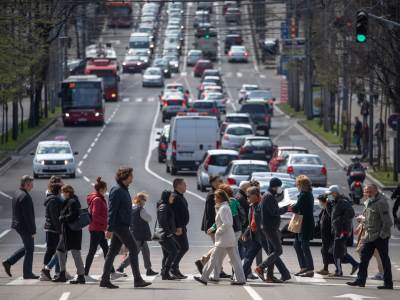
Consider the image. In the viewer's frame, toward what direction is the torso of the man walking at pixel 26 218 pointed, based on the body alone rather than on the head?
to the viewer's right

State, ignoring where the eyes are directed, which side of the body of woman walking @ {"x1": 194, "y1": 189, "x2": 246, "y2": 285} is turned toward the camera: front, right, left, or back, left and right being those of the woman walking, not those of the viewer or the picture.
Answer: left

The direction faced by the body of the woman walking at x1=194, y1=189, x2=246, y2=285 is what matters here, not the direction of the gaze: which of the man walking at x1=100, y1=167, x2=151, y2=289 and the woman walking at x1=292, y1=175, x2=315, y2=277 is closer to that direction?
the man walking

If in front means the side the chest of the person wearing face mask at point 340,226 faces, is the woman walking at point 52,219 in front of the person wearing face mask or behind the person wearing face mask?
in front

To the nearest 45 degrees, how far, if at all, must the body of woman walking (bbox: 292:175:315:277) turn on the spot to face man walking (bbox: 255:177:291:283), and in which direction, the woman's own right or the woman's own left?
approximately 45° to the woman's own left
